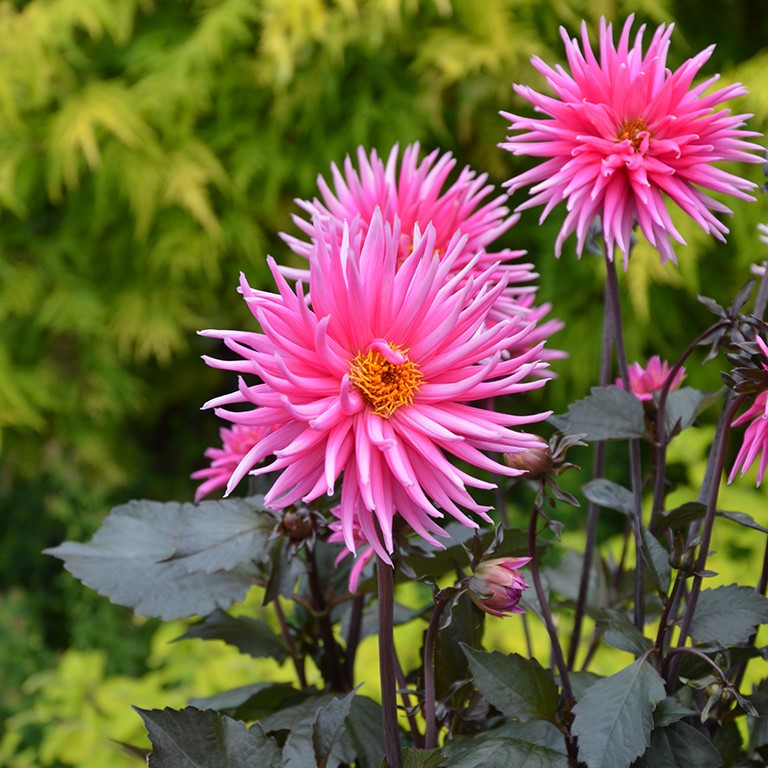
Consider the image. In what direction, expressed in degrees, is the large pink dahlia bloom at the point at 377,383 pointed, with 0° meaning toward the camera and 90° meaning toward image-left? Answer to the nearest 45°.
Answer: approximately 0°
